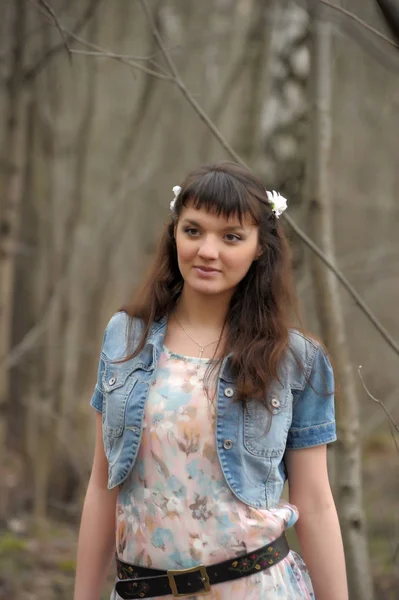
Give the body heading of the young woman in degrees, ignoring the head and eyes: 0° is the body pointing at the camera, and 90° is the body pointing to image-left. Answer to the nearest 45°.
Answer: approximately 0°

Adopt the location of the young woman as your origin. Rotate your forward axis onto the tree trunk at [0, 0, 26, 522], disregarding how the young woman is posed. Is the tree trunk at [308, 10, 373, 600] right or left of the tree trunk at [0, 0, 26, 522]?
right

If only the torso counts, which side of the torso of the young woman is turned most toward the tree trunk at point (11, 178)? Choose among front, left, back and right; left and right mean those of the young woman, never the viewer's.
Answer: back

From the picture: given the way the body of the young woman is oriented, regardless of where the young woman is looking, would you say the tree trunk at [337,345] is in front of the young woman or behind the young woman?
behind
